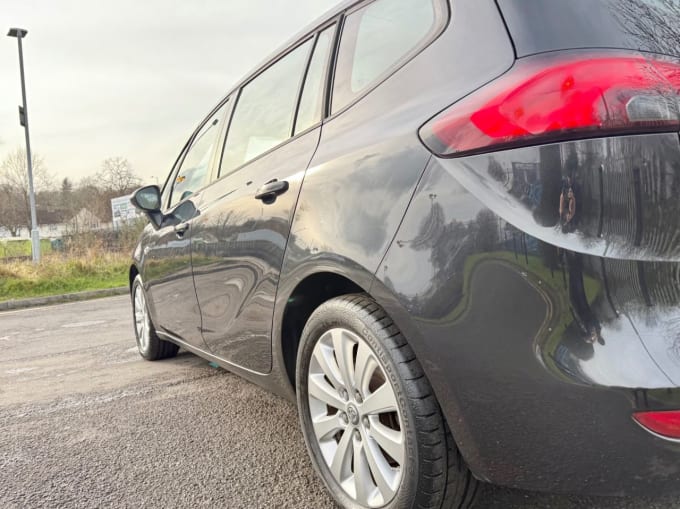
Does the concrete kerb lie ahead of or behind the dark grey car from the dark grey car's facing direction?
ahead

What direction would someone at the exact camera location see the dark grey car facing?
facing away from the viewer and to the left of the viewer
